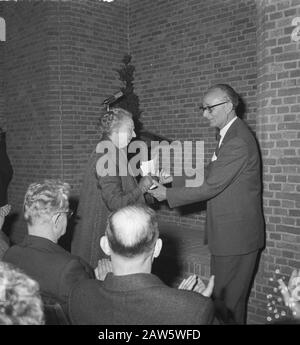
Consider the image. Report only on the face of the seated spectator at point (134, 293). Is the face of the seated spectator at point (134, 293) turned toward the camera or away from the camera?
away from the camera

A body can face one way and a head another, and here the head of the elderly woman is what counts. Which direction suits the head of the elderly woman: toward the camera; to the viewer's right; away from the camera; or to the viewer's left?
to the viewer's right

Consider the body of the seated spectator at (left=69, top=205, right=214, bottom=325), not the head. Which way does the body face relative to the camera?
away from the camera

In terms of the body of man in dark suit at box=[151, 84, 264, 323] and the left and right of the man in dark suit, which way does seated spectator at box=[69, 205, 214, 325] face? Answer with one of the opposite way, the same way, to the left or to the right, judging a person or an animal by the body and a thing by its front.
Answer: to the right

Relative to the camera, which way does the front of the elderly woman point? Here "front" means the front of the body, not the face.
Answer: to the viewer's right

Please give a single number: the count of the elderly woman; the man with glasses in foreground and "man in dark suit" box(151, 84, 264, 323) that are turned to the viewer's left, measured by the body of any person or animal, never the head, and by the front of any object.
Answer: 1

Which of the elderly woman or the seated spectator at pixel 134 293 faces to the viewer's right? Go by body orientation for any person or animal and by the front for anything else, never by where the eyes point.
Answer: the elderly woman

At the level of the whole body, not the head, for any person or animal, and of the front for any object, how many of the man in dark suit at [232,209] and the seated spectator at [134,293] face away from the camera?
1

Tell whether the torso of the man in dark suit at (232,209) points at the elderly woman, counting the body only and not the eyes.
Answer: yes

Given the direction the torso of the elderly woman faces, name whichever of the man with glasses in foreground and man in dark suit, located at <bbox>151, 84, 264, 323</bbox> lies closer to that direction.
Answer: the man in dark suit

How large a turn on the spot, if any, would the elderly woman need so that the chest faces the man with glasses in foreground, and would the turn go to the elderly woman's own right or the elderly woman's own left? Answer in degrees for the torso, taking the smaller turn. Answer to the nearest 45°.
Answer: approximately 90° to the elderly woman's own right

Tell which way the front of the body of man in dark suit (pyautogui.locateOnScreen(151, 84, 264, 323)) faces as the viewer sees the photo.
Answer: to the viewer's left

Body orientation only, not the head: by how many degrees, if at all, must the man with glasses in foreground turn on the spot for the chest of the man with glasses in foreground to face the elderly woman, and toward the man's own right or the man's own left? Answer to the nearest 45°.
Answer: approximately 45° to the man's own left

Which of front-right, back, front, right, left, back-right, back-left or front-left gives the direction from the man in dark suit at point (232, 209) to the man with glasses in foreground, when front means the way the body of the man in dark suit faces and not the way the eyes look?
front-left

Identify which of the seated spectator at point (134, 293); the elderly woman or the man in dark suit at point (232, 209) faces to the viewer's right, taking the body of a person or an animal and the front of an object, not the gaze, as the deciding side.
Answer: the elderly woman

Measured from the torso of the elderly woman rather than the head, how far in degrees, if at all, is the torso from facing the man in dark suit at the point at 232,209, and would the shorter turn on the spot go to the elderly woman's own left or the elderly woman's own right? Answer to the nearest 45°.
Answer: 0° — they already face them

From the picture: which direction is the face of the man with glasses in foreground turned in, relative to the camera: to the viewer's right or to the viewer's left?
to the viewer's right

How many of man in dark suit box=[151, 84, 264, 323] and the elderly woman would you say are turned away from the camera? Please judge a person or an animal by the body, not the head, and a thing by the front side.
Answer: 0
